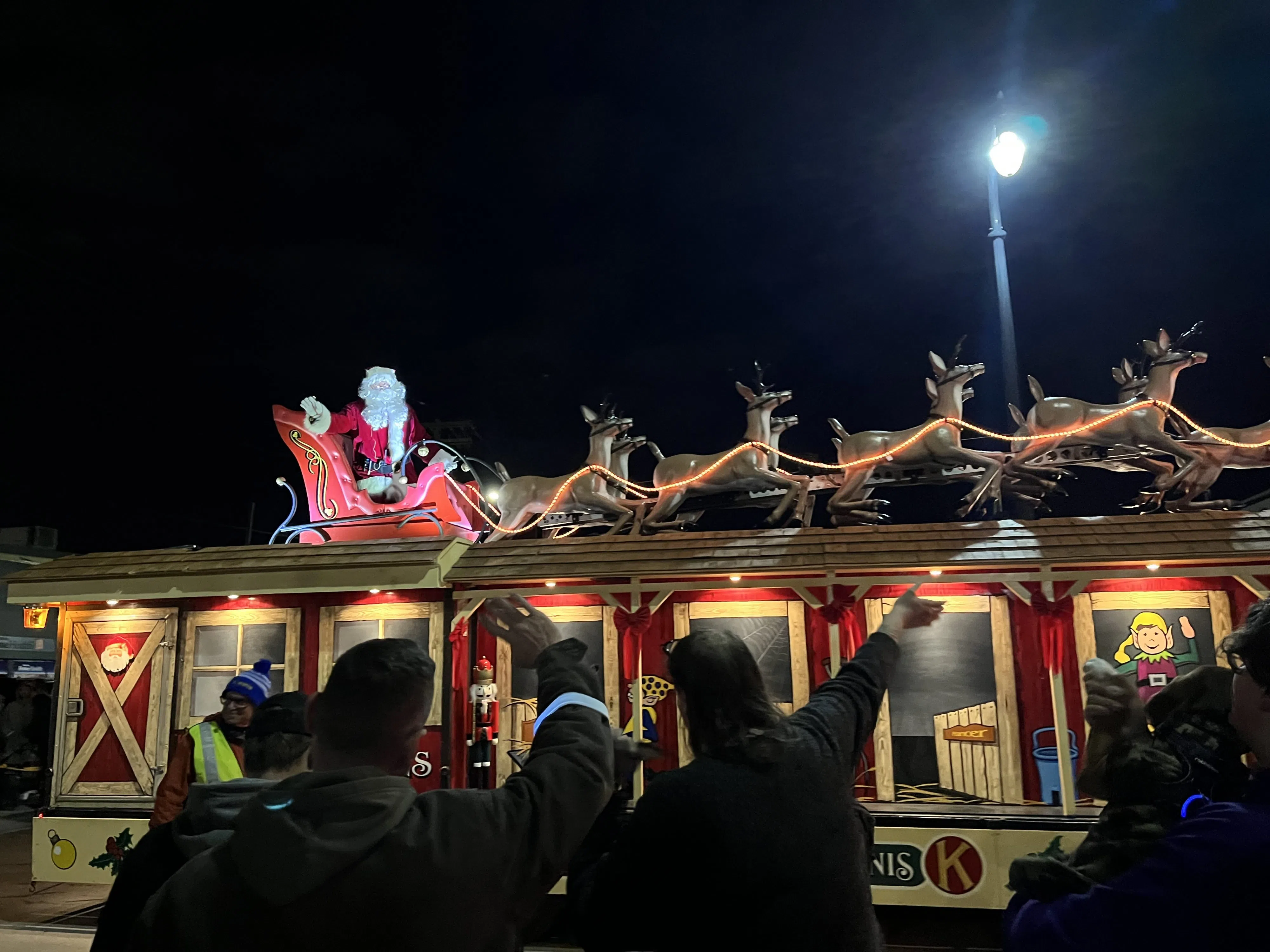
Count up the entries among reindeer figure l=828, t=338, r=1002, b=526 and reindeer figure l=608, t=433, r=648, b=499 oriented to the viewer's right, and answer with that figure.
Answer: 2

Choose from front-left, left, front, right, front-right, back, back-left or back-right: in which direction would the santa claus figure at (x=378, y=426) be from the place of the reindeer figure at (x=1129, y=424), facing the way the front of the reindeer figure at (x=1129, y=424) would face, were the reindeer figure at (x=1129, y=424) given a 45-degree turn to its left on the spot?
back-left

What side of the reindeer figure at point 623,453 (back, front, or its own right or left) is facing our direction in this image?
right

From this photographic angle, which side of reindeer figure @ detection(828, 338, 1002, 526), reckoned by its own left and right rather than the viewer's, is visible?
right

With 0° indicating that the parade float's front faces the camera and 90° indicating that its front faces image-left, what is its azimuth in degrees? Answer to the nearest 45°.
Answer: approximately 270°

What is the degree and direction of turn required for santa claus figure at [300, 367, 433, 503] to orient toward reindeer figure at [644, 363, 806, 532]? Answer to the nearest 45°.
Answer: approximately 45° to its left

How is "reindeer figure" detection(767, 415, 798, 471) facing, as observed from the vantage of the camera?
facing to the right of the viewer

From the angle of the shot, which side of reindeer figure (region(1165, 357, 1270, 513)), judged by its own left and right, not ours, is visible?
right

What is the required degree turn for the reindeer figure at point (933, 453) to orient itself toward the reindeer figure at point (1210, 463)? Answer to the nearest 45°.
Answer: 0° — it already faces it
